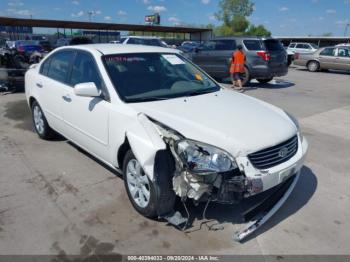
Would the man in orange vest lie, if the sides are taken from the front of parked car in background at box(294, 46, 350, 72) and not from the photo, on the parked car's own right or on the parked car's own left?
on the parked car's own right

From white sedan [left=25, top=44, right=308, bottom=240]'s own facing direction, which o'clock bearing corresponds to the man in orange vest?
The man in orange vest is roughly at 8 o'clock from the white sedan.

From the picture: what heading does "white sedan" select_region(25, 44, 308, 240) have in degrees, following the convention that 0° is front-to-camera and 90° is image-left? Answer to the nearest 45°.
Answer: approximately 315°

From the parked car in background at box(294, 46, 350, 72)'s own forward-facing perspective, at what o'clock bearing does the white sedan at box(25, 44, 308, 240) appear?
The white sedan is roughly at 3 o'clock from the parked car in background.

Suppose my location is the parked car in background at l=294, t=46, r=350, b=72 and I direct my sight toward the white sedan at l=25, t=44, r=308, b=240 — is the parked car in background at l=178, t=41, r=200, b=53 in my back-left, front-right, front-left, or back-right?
back-right

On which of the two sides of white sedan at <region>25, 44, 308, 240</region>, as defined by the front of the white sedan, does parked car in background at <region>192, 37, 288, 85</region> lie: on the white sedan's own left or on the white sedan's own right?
on the white sedan's own left

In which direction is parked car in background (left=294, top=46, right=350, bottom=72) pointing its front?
to the viewer's right
